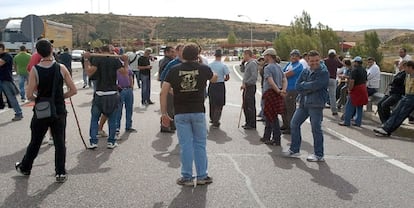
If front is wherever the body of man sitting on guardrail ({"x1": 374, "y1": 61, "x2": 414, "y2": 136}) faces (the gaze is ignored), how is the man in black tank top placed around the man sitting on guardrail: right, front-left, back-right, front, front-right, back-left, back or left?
front-left

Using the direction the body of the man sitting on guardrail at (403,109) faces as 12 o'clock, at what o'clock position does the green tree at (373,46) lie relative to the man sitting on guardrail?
The green tree is roughly at 3 o'clock from the man sitting on guardrail.

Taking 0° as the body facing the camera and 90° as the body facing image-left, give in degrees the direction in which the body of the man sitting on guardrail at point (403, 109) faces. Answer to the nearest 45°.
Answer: approximately 90°

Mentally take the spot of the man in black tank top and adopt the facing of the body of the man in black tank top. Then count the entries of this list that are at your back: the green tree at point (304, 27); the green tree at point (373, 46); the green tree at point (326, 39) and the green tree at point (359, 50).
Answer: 0

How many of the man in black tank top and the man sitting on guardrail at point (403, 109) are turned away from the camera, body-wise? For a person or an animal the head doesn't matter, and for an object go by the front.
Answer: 1

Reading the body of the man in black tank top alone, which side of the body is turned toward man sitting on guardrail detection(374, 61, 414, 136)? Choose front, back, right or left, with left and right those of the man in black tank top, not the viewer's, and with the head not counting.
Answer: right

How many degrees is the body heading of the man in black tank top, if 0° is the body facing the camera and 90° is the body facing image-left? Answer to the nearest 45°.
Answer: approximately 180°

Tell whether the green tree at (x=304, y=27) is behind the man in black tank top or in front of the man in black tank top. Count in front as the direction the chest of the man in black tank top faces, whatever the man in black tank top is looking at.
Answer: in front

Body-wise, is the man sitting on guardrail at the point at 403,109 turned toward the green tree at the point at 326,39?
no

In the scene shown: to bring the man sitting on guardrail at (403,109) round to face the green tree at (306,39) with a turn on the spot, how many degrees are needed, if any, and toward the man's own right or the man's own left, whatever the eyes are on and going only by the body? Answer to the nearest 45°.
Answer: approximately 90° to the man's own right

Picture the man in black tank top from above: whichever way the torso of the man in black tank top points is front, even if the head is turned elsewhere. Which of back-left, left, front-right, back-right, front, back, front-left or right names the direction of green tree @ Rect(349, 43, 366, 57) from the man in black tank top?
front-right

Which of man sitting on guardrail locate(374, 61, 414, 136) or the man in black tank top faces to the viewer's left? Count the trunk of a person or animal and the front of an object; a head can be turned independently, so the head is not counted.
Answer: the man sitting on guardrail

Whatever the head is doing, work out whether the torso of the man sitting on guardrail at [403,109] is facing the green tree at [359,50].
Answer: no

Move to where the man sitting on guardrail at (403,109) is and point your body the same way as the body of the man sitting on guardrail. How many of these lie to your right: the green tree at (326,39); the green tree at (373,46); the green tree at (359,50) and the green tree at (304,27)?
4

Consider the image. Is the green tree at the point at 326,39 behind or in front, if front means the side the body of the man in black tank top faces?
in front

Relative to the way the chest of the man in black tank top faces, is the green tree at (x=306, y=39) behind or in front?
in front
